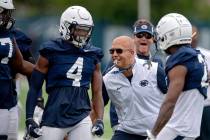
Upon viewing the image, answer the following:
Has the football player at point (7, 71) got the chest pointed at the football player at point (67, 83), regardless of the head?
no

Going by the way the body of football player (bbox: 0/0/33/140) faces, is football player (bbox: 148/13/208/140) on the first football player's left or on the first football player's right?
on the first football player's left

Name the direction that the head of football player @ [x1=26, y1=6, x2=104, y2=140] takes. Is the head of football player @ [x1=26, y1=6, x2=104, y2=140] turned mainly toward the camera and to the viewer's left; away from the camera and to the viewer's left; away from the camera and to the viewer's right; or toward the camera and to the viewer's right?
toward the camera and to the viewer's right

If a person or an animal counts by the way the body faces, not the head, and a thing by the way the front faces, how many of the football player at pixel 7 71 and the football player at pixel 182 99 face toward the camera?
1

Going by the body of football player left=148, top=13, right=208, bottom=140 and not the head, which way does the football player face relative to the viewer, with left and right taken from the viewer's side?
facing away from the viewer and to the left of the viewer

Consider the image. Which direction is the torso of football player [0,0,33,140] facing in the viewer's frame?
toward the camera

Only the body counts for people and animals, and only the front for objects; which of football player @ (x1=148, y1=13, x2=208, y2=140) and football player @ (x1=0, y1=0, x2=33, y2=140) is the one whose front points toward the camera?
football player @ (x1=0, y1=0, x2=33, y2=140)
